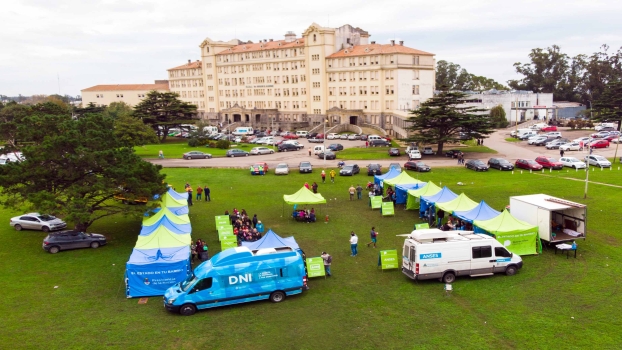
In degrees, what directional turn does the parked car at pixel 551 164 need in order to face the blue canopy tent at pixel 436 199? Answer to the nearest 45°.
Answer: approximately 45° to its right

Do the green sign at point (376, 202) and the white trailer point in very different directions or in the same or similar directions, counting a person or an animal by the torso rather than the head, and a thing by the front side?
very different directions

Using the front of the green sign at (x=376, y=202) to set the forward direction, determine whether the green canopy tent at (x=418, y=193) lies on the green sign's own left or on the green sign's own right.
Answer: on the green sign's own left

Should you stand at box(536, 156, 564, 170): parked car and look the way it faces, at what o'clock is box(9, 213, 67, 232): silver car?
The silver car is roughly at 3 o'clock from the parked car.

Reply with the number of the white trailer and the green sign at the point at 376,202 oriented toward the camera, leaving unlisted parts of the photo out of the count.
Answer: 1

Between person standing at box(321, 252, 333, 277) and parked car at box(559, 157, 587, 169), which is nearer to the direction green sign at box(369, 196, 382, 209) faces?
the person standing

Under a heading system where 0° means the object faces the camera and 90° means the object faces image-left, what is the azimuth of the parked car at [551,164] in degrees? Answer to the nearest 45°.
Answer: approximately 315°

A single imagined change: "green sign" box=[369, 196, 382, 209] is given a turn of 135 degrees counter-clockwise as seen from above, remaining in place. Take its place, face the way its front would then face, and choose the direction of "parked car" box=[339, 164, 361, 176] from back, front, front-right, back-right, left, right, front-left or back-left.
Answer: front-left

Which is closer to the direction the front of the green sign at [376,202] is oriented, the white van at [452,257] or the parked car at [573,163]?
the white van

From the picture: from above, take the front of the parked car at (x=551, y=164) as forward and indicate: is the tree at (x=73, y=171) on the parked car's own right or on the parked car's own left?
on the parked car's own right

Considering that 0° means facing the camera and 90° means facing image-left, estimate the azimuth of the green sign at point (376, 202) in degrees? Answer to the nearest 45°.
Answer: approximately 0°

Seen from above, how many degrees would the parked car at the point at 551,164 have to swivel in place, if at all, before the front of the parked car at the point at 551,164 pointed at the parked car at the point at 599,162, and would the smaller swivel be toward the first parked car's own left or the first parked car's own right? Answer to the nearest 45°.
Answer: approximately 45° to the first parked car's own left

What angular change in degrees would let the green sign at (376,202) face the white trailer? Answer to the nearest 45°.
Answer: approximately 45° to its left
